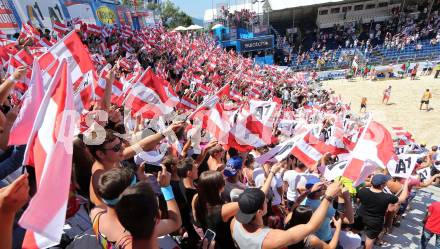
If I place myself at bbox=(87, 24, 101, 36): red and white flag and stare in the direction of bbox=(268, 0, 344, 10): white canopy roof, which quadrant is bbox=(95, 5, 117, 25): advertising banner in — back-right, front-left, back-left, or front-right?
front-left

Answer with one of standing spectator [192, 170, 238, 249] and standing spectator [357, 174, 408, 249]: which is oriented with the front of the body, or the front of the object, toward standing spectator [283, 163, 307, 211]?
standing spectator [192, 170, 238, 249]

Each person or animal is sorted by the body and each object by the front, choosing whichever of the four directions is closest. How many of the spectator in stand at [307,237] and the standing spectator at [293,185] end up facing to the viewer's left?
0

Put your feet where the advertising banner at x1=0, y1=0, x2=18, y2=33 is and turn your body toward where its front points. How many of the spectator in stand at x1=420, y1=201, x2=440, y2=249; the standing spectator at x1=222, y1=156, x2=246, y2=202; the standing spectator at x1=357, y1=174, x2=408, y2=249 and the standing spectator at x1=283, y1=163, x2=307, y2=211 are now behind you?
0

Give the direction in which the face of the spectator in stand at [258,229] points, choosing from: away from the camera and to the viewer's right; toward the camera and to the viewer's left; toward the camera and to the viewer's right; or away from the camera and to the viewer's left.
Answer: away from the camera and to the viewer's right

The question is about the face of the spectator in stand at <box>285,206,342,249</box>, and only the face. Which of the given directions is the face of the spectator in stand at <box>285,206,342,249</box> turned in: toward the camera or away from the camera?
away from the camera

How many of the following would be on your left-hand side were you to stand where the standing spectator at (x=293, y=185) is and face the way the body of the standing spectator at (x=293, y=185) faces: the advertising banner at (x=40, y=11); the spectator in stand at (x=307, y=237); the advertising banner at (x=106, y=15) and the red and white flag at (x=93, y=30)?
3

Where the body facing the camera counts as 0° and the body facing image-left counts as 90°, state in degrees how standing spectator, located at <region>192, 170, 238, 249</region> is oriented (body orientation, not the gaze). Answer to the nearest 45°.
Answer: approximately 225°

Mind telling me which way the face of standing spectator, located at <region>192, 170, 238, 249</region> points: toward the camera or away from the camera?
away from the camera

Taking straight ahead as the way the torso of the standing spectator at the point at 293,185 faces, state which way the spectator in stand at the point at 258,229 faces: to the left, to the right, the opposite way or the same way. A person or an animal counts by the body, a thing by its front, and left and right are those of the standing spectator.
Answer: the same way

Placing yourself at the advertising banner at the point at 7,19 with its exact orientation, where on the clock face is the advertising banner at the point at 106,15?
the advertising banner at the point at 106,15 is roughly at 9 o'clock from the advertising banner at the point at 7,19.

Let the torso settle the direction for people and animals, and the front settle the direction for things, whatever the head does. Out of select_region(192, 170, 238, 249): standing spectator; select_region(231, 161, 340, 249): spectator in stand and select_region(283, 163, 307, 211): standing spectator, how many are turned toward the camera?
0

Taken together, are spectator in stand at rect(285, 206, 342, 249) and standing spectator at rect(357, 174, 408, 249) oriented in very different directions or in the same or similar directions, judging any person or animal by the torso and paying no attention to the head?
same or similar directions

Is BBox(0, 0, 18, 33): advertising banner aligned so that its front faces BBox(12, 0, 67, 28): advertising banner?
no

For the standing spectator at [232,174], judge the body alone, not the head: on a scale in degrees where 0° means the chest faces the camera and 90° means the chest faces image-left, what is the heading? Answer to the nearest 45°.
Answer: approximately 225°

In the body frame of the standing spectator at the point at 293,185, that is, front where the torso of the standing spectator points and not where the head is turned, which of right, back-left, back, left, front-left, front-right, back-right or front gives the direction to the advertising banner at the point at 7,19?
left

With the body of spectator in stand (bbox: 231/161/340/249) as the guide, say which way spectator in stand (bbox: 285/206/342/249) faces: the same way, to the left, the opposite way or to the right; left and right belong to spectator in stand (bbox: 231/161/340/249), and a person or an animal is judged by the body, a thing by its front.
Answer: the same way

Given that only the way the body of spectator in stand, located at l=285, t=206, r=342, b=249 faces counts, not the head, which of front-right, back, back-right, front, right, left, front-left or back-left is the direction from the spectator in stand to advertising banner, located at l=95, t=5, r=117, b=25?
left

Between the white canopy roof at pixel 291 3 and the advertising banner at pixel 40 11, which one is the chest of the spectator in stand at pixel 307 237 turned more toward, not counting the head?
the white canopy roof

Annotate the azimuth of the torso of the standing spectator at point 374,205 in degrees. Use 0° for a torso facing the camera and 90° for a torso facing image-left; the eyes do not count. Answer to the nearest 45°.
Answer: approximately 225°
